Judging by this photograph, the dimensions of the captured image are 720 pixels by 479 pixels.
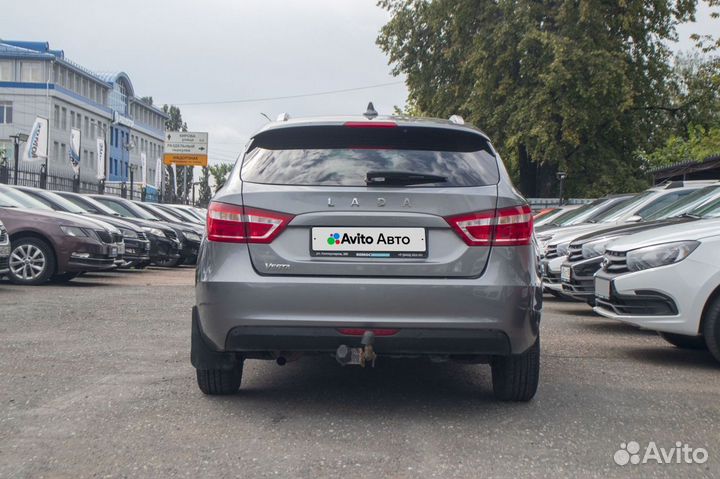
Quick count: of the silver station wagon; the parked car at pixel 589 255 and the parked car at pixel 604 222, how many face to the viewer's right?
0

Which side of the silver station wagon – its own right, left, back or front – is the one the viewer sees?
back

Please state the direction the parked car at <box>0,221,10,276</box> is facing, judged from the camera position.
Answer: facing the viewer and to the right of the viewer

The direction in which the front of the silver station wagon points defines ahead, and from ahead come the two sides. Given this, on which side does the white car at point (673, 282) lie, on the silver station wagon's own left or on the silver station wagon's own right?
on the silver station wagon's own right

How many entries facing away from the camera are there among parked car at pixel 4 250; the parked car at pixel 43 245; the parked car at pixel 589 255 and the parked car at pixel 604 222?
0

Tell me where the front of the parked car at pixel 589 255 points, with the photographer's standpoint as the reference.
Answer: facing the viewer and to the left of the viewer

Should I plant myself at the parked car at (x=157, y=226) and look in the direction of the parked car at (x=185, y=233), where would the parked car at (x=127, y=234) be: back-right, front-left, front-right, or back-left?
back-right

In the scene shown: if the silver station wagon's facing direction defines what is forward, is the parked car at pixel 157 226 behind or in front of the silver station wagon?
in front
